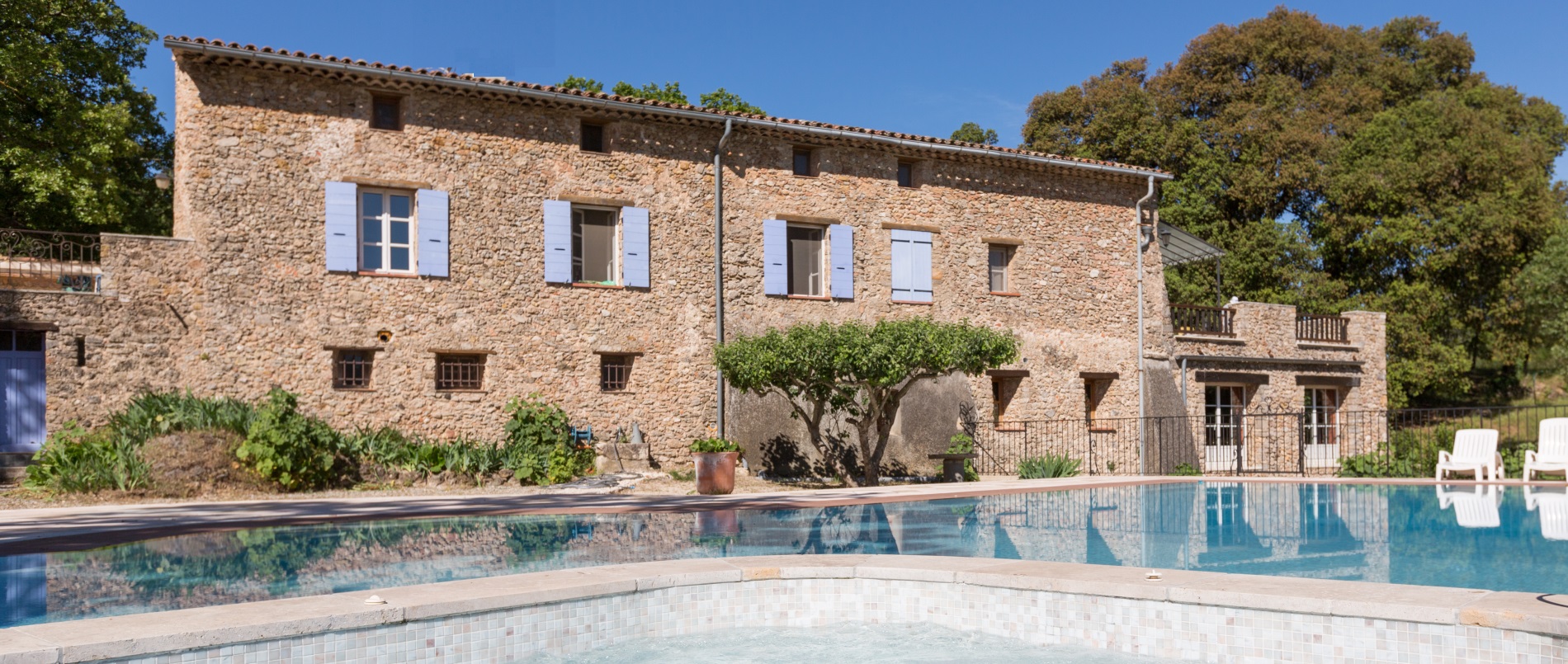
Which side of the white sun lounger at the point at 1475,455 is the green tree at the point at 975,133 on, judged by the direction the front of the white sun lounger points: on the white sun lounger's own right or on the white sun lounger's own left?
on the white sun lounger's own right

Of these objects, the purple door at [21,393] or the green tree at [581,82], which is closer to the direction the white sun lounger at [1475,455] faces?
the purple door

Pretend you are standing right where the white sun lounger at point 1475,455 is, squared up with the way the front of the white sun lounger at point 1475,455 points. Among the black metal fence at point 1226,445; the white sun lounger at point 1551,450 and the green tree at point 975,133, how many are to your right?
2

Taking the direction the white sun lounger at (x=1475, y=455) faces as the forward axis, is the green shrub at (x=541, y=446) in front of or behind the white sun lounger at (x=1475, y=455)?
in front

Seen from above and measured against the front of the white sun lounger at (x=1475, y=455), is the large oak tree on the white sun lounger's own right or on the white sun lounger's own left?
on the white sun lounger's own right

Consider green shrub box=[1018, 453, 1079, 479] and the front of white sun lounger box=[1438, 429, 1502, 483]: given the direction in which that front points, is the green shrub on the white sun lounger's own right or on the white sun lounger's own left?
on the white sun lounger's own right

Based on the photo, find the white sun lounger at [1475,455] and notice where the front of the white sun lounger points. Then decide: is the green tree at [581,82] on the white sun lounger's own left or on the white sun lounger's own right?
on the white sun lounger's own right

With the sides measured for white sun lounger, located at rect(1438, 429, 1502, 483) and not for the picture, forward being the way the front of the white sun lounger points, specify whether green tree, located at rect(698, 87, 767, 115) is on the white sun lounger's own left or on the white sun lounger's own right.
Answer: on the white sun lounger's own right
